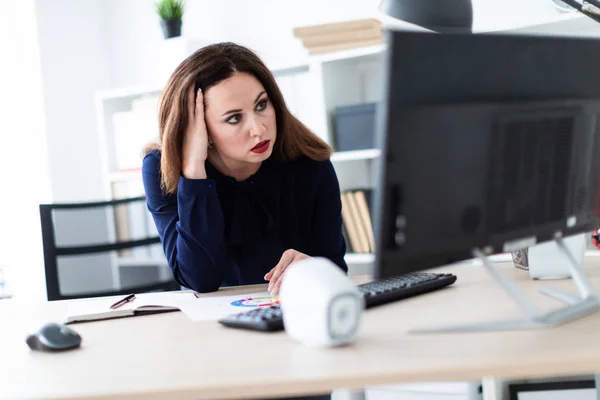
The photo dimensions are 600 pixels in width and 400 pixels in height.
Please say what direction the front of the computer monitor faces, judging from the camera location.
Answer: facing away from the viewer and to the left of the viewer

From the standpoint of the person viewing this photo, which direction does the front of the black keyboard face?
facing away from the viewer and to the left of the viewer

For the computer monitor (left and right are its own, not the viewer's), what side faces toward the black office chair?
front

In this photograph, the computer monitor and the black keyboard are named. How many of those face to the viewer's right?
0

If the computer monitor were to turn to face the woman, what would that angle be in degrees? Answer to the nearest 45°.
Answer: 0° — it already faces them

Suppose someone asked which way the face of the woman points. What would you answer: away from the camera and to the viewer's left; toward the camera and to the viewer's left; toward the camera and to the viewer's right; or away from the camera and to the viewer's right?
toward the camera and to the viewer's right
